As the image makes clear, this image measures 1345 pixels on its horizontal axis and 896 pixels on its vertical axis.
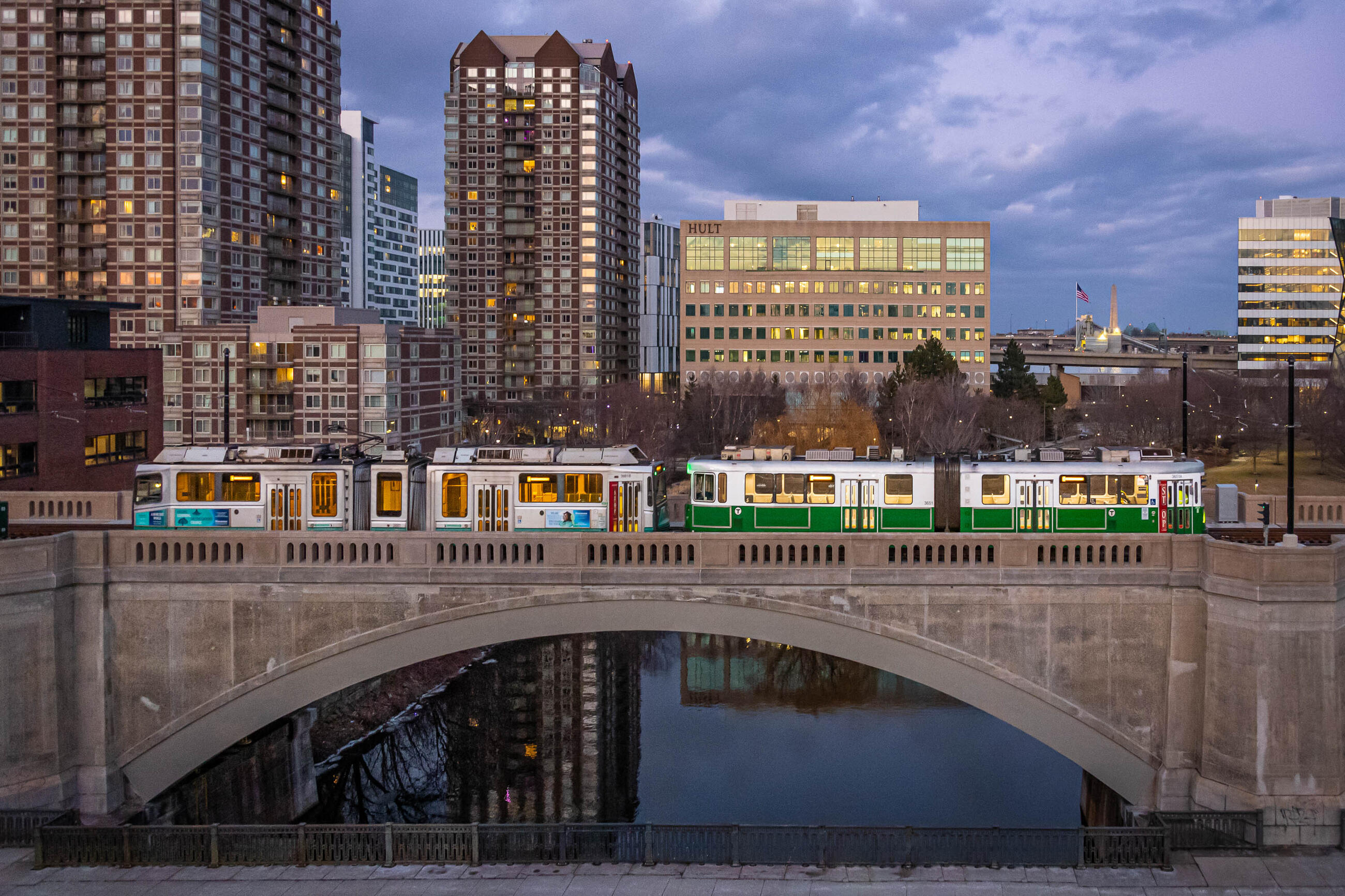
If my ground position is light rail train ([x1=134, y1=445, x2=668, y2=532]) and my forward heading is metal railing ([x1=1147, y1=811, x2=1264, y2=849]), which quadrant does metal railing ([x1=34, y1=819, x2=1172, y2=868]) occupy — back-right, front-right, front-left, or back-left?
front-right

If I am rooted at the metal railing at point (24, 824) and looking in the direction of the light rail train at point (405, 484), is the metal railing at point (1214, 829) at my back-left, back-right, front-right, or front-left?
front-right
